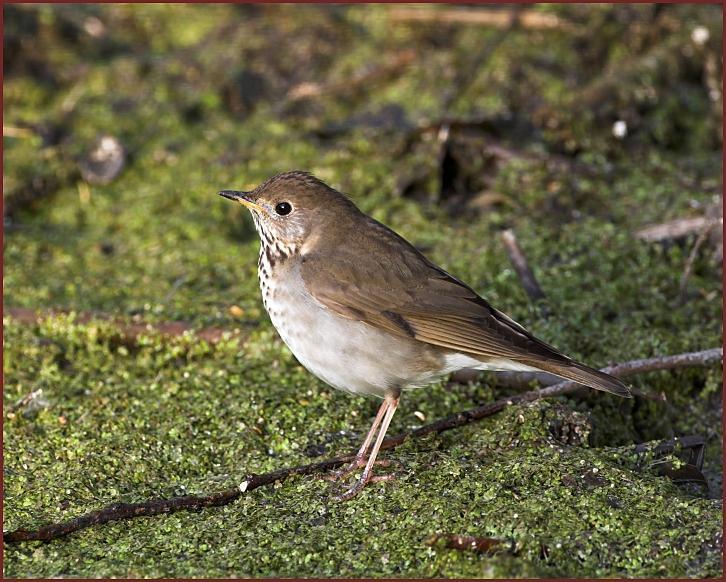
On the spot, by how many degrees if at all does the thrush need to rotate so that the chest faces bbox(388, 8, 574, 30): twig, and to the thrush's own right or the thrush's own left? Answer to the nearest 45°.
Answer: approximately 90° to the thrush's own right

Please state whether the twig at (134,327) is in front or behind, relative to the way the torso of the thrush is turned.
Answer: in front

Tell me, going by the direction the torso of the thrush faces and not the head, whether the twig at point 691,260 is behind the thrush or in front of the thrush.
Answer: behind

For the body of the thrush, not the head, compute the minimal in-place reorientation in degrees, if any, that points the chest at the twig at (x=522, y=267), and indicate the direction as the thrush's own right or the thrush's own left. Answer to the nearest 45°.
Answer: approximately 135° to the thrush's own right

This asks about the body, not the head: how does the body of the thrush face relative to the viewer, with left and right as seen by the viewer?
facing to the left of the viewer

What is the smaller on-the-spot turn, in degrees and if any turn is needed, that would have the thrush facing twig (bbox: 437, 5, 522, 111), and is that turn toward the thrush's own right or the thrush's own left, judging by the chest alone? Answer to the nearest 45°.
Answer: approximately 90° to the thrush's own right

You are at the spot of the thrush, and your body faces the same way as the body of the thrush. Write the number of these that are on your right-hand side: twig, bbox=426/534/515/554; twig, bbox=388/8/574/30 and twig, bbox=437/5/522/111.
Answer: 2

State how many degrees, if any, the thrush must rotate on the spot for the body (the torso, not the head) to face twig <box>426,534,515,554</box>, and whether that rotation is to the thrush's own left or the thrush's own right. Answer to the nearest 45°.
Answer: approximately 90° to the thrush's own left

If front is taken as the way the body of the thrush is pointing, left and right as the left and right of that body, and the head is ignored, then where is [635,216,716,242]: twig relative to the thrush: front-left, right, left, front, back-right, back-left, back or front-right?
back-right
